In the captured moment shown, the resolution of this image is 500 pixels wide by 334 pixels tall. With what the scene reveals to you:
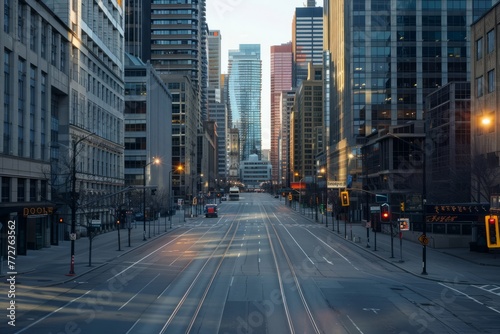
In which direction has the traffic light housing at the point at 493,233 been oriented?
toward the camera
